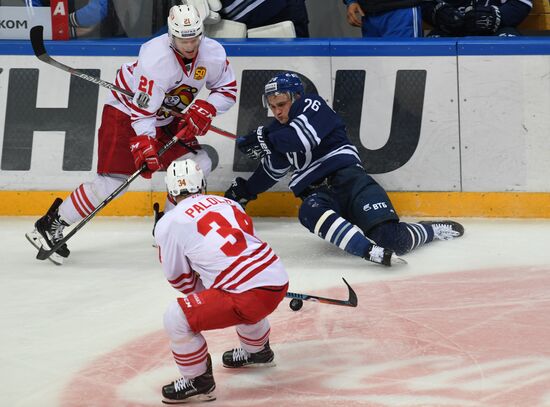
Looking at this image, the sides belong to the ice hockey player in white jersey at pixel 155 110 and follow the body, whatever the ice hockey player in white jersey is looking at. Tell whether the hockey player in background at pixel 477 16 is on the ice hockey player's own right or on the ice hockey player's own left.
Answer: on the ice hockey player's own left

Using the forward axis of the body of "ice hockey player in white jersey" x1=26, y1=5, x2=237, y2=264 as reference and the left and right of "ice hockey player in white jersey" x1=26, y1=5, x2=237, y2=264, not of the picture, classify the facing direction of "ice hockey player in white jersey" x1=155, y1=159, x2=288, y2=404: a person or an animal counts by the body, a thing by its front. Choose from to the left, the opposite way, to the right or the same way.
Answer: the opposite way

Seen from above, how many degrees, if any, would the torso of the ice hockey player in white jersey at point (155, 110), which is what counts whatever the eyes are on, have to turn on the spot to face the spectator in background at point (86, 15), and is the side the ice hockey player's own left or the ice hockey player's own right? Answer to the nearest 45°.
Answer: approximately 135° to the ice hockey player's own left

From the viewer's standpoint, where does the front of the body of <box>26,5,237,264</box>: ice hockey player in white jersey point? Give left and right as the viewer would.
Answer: facing the viewer and to the right of the viewer

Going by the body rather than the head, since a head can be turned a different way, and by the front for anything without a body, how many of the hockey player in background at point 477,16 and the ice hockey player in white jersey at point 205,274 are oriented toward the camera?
1

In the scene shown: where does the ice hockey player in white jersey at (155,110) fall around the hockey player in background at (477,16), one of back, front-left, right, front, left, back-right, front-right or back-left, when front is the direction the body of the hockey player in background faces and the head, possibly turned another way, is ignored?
front-right

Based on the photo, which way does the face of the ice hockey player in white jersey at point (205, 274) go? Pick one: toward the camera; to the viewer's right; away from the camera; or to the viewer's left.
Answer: away from the camera

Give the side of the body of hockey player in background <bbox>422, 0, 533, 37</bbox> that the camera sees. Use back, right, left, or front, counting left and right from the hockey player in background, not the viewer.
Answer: front

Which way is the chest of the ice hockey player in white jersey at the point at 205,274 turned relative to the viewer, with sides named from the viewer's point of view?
facing away from the viewer and to the left of the viewer

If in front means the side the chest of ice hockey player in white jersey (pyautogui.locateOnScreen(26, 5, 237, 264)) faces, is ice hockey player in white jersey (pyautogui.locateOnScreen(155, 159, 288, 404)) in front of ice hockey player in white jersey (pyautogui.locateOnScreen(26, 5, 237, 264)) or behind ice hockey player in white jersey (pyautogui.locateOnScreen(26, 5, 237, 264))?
in front

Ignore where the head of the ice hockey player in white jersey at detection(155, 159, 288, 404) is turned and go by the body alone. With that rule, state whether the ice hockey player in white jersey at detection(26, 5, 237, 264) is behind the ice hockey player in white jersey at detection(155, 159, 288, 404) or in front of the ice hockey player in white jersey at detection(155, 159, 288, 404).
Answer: in front

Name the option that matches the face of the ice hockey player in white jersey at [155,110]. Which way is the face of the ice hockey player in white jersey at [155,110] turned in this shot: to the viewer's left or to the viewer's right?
to the viewer's right

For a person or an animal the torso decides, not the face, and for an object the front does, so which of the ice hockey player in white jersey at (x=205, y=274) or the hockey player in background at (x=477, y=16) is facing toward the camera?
the hockey player in background

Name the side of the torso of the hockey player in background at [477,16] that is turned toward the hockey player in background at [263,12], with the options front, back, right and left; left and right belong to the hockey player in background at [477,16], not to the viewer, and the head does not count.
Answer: right
